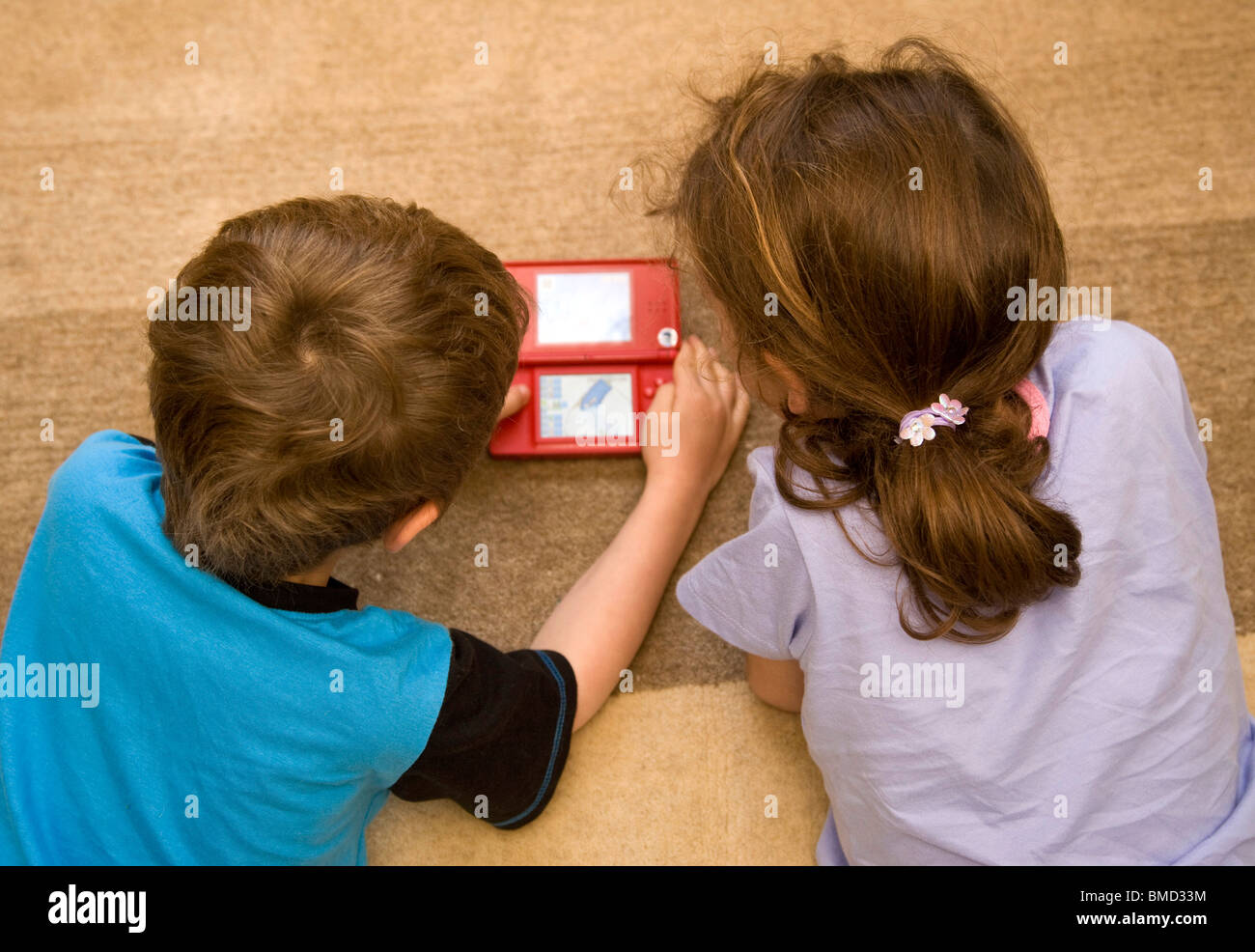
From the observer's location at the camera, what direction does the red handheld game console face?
facing the viewer
